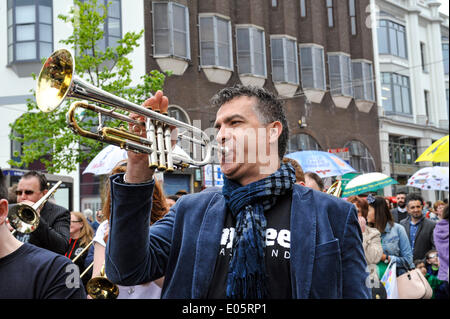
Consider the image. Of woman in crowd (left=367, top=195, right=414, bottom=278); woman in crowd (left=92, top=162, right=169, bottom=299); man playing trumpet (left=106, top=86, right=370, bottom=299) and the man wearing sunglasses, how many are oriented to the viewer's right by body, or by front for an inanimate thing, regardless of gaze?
0

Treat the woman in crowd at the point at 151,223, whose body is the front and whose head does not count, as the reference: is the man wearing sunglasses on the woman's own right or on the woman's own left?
on the woman's own right

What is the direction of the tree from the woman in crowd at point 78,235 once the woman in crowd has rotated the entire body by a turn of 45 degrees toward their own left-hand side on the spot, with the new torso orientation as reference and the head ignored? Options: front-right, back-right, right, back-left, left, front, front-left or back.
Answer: back

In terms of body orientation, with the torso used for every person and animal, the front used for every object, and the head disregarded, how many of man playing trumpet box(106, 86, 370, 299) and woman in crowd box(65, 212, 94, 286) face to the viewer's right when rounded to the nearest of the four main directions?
0

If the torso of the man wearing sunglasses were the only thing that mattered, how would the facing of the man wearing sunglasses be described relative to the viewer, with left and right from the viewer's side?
facing the viewer and to the left of the viewer

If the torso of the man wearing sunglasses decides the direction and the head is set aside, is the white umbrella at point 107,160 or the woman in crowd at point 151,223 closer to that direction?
the woman in crowd

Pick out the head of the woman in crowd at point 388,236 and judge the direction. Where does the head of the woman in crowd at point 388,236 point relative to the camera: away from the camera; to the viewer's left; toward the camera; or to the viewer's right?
to the viewer's left

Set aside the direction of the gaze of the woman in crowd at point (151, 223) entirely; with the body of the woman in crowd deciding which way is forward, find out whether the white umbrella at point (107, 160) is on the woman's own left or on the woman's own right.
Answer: on the woman's own right

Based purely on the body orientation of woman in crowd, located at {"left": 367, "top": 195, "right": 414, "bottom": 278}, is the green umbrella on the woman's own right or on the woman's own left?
on the woman's own right

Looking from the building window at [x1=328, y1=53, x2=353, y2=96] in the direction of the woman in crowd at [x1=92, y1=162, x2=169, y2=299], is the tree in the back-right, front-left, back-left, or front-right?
front-right

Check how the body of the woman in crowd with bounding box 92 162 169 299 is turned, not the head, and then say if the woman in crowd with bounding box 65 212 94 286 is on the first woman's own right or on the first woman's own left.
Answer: on the first woman's own right
